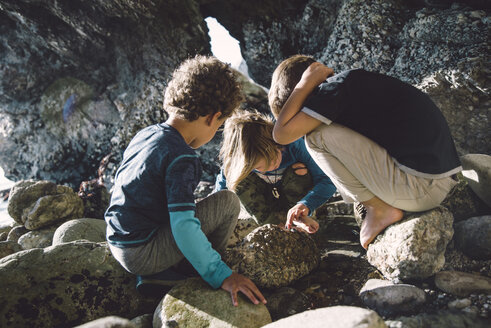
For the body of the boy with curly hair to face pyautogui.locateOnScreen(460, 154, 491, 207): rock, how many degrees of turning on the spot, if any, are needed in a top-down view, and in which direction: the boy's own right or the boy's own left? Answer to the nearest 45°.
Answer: approximately 45° to the boy's own right

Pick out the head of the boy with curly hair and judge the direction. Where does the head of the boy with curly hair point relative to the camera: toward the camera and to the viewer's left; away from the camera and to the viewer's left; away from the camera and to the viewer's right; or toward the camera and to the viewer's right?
away from the camera and to the viewer's right

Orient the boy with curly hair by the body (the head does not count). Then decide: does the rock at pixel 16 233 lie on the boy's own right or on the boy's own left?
on the boy's own left

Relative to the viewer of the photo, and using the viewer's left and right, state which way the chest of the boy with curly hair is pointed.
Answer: facing away from the viewer and to the right of the viewer

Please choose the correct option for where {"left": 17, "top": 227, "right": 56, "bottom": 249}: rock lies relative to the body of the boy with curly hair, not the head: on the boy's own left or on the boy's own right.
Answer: on the boy's own left

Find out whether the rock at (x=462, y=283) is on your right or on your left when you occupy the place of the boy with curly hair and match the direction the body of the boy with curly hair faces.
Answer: on your right

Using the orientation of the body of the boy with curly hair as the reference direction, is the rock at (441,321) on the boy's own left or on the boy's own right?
on the boy's own right
